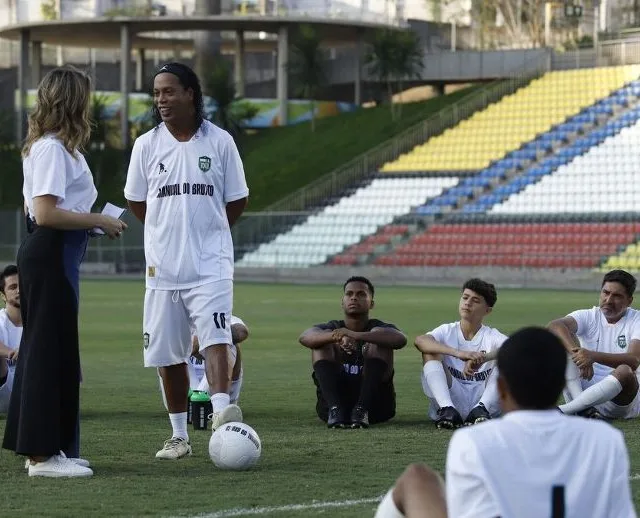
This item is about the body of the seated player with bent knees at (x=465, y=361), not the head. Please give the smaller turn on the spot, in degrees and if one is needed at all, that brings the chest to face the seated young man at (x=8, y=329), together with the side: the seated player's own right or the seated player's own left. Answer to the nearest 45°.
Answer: approximately 90° to the seated player's own right

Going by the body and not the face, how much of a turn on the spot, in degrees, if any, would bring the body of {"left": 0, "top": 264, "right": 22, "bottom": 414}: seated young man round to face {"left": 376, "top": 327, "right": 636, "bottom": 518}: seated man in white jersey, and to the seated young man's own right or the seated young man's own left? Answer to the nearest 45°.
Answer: approximately 45° to the seated young man's own right

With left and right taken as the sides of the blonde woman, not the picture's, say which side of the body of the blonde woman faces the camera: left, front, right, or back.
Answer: right

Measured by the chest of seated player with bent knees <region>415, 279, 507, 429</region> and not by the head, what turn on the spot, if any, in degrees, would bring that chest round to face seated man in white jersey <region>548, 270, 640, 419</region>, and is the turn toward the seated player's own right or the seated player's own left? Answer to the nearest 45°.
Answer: approximately 90° to the seated player's own left

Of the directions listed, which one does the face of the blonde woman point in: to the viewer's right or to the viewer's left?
to the viewer's right

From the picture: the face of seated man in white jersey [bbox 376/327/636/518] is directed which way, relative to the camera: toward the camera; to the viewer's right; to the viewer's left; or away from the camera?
away from the camera

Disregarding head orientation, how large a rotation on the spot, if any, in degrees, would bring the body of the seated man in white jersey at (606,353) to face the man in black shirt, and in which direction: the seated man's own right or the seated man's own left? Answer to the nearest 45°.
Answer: approximately 45° to the seated man's own right

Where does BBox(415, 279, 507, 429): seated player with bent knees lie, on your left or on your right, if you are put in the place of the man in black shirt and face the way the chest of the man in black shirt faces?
on your left

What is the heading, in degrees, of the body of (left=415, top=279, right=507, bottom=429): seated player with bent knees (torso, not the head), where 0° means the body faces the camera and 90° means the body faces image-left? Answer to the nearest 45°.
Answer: approximately 0°

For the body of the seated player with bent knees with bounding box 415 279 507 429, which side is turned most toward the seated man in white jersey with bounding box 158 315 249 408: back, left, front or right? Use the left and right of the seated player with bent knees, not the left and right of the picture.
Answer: right

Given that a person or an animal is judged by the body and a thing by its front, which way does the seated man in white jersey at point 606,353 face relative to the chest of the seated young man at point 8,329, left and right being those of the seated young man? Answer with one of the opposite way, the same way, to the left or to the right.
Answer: to the right

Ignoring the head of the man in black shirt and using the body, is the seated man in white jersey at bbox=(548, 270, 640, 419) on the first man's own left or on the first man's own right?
on the first man's own left

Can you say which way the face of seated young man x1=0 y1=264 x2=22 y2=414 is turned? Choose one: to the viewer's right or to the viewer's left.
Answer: to the viewer's right
